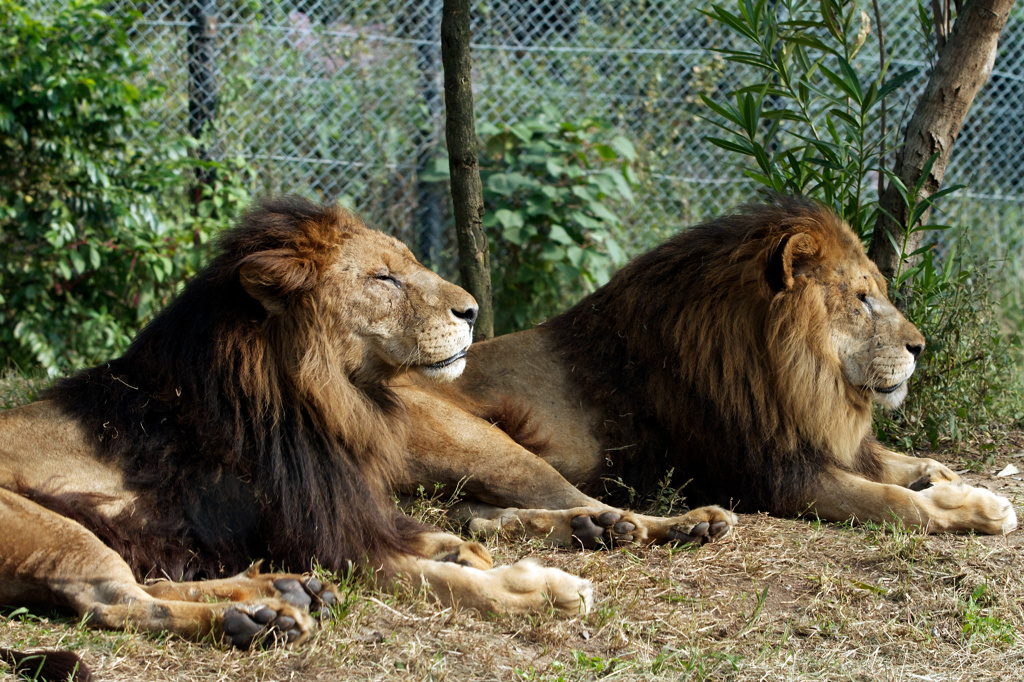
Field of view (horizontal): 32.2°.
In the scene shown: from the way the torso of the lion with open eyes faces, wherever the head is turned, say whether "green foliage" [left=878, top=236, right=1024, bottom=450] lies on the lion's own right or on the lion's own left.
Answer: on the lion's own left

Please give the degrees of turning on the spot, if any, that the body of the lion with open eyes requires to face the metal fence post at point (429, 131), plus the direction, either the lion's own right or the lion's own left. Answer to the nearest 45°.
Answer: approximately 135° to the lion's own left

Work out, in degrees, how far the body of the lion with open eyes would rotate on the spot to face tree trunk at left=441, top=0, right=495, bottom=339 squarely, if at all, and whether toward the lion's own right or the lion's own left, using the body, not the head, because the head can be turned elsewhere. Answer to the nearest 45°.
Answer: approximately 135° to the lion's own left

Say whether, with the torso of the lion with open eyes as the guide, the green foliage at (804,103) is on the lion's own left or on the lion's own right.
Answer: on the lion's own left

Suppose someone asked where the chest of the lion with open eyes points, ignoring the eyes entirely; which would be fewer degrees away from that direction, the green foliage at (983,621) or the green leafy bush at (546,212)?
the green foliage

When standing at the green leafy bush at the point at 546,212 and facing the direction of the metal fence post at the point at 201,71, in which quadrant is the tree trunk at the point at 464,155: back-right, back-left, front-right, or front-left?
front-left

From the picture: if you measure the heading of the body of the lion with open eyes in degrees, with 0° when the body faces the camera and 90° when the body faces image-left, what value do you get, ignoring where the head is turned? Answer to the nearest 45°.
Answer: approximately 270°

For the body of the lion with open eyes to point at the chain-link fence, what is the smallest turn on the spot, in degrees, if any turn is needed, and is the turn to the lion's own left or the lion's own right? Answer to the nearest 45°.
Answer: approximately 135° to the lion's own left

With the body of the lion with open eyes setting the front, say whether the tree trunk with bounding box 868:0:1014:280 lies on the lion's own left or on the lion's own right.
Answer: on the lion's own left
